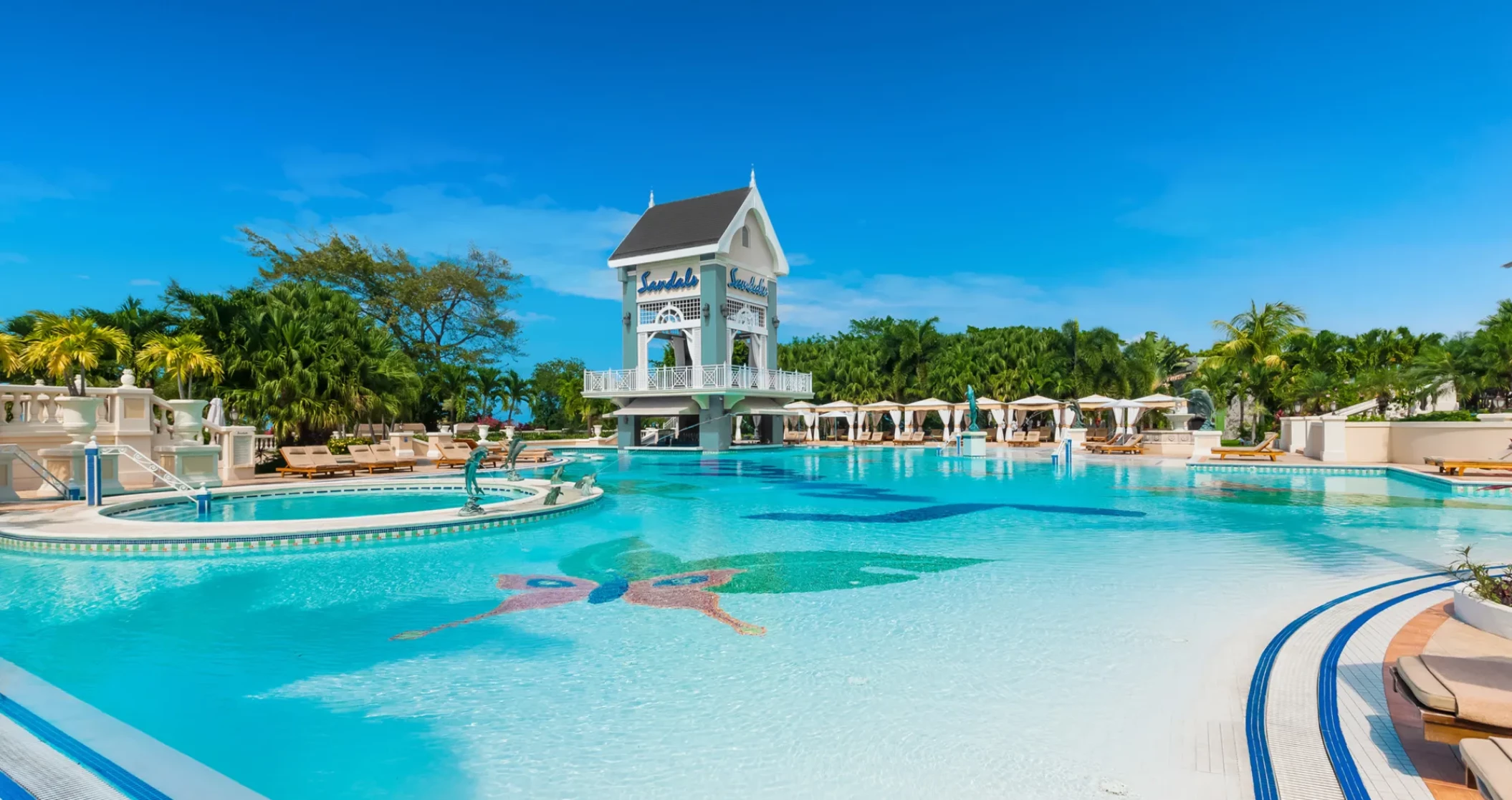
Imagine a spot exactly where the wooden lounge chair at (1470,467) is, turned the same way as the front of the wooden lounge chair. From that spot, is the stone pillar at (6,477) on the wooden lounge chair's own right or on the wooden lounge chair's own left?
on the wooden lounge chair's own left

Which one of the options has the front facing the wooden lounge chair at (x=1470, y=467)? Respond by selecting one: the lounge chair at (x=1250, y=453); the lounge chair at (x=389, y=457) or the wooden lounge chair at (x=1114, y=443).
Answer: the lounge chair at (x=389, y=457)

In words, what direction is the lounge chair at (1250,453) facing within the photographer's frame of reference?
facing to the left of the viewer

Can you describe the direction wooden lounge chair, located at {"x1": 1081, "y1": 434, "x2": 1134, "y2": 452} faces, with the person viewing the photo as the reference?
facing to the left of the viewer

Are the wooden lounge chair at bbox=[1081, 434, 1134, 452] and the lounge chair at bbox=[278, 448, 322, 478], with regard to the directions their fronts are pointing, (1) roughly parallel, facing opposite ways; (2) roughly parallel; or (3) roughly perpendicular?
roughly parallel, facing opposite ways

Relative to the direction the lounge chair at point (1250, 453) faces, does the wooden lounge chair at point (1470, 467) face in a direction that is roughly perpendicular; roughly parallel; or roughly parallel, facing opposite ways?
roughly parallel

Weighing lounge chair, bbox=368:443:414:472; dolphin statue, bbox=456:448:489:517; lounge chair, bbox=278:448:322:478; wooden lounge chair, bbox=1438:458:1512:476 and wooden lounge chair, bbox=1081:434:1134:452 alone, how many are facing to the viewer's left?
2

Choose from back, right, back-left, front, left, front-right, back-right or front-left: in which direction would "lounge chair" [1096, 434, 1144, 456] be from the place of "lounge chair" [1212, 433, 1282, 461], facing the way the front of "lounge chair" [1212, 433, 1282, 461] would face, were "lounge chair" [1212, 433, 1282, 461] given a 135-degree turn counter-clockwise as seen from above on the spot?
back

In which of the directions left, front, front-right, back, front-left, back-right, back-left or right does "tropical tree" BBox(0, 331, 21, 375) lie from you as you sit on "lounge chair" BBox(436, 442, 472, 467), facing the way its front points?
back-right

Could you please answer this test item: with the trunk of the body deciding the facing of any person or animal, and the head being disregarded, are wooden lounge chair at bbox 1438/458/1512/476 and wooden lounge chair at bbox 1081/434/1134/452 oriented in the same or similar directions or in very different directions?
same or similar directions

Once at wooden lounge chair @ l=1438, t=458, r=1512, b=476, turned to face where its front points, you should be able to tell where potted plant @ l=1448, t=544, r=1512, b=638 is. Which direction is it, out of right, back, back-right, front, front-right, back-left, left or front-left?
left

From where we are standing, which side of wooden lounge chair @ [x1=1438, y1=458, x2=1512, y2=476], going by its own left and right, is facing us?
left

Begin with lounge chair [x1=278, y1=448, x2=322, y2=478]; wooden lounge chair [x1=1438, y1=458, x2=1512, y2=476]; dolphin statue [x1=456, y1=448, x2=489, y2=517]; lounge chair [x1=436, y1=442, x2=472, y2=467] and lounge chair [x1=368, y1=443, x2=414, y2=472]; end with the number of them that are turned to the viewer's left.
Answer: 1

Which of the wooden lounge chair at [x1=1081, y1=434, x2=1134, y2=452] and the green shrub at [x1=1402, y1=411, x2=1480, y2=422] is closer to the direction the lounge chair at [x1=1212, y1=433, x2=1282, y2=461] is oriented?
the wooden lounge chair
